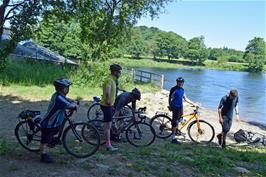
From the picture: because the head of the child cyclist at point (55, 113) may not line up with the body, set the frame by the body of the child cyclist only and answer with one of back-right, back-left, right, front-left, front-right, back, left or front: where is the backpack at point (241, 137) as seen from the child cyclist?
front-left

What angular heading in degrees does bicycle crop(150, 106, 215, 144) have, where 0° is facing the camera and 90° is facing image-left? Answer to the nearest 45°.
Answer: approximately 270°

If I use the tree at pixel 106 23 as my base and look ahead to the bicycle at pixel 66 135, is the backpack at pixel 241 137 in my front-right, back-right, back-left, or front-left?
front-left

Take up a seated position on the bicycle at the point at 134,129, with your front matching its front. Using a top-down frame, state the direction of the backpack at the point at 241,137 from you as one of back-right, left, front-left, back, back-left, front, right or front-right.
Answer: front-left

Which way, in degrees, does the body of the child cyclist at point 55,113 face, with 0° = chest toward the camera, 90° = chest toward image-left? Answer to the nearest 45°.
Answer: approximately 270°

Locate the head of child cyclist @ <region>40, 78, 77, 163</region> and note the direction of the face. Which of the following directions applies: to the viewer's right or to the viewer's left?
to the viewer's right

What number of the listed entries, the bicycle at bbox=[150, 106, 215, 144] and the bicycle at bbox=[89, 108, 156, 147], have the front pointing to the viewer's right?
2

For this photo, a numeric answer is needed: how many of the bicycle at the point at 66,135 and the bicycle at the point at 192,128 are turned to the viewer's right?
2

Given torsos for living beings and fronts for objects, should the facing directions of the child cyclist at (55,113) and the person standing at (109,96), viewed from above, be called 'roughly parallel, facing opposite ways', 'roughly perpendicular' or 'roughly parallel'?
roughly parallel

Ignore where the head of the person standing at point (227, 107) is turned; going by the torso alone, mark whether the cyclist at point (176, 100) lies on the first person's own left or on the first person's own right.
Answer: on the first person's own right

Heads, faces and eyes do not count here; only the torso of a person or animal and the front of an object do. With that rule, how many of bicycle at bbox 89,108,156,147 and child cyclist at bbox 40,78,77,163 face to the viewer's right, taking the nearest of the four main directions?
2

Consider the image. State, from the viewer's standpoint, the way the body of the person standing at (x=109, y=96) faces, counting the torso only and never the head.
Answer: to the viewer's right

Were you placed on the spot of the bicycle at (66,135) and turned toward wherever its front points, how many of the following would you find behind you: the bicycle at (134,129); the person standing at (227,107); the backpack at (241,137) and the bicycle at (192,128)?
0

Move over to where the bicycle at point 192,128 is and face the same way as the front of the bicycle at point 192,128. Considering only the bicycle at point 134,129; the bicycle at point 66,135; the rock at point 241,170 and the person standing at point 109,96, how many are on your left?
0

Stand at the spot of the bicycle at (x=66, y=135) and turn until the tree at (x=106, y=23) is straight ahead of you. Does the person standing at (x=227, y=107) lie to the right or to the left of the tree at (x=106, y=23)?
right

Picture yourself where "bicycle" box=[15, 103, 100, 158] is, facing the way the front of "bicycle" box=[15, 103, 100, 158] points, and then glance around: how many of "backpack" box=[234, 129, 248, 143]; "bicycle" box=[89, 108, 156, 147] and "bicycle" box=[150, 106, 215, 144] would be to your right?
0
